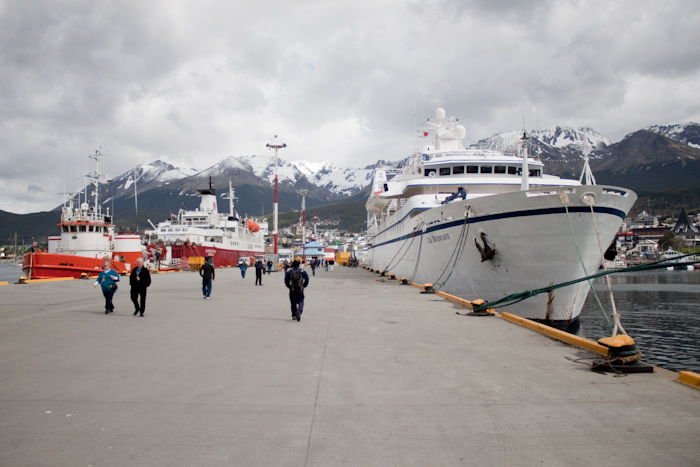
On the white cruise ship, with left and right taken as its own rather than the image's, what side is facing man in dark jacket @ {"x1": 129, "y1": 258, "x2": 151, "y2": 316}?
right

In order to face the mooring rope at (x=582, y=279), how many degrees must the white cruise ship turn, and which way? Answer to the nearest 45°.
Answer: approximately 45° to its right

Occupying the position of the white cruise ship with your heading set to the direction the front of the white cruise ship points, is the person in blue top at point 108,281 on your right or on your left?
on your right

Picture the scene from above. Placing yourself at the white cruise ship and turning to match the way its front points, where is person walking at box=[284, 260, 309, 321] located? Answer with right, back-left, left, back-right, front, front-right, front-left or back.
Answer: right

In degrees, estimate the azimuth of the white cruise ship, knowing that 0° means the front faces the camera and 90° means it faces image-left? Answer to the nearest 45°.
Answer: approximately 315°
